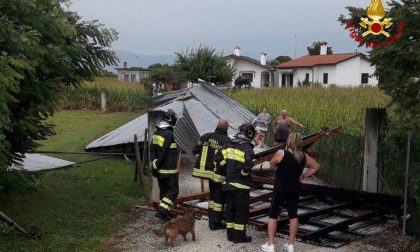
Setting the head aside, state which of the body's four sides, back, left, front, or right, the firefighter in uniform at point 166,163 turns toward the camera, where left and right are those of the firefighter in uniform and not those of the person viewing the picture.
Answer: right

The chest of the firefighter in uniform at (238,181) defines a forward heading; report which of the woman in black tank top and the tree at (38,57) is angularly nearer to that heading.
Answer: the woman in black tank top

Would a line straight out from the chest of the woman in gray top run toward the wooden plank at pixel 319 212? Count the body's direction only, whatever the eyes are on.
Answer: yes

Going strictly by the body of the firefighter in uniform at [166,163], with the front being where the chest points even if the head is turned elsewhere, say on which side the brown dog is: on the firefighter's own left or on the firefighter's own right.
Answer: on the firefighter's own right

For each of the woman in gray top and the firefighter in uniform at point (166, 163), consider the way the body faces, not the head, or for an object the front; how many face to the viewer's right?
1

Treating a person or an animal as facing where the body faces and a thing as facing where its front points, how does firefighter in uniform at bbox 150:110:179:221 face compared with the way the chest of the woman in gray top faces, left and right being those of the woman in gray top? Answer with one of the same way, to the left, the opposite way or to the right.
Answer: to the left

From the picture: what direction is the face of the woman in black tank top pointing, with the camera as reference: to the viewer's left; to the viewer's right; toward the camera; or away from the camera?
away from the camera

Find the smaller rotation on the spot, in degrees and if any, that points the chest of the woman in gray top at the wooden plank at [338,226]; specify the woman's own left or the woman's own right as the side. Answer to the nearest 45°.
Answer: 0° — they already face it

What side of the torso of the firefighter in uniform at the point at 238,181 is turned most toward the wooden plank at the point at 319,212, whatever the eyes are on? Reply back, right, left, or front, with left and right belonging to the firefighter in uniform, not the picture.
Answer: front

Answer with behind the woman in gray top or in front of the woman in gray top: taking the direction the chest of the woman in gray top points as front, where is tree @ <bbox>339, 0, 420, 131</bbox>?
in front
